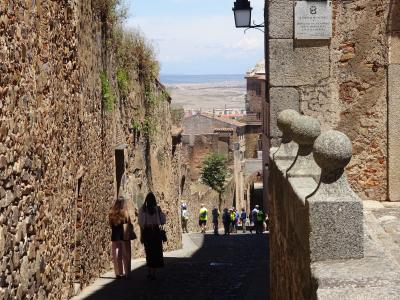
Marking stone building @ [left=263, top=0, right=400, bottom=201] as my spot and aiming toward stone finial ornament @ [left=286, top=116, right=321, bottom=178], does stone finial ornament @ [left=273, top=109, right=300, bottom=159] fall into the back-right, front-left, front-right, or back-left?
front-right

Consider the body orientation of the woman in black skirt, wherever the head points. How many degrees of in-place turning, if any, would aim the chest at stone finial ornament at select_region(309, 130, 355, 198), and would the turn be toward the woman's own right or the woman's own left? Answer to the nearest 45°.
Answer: approximately 180°

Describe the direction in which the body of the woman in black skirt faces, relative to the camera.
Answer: away from the camera

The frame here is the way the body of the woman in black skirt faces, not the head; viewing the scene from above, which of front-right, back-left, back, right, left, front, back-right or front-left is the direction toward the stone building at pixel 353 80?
back-right

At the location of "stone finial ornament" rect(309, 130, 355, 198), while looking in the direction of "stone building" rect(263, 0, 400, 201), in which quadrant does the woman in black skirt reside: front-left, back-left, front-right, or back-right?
front-left

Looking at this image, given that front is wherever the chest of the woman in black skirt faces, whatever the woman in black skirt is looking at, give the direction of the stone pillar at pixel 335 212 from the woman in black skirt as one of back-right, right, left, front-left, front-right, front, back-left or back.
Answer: back
